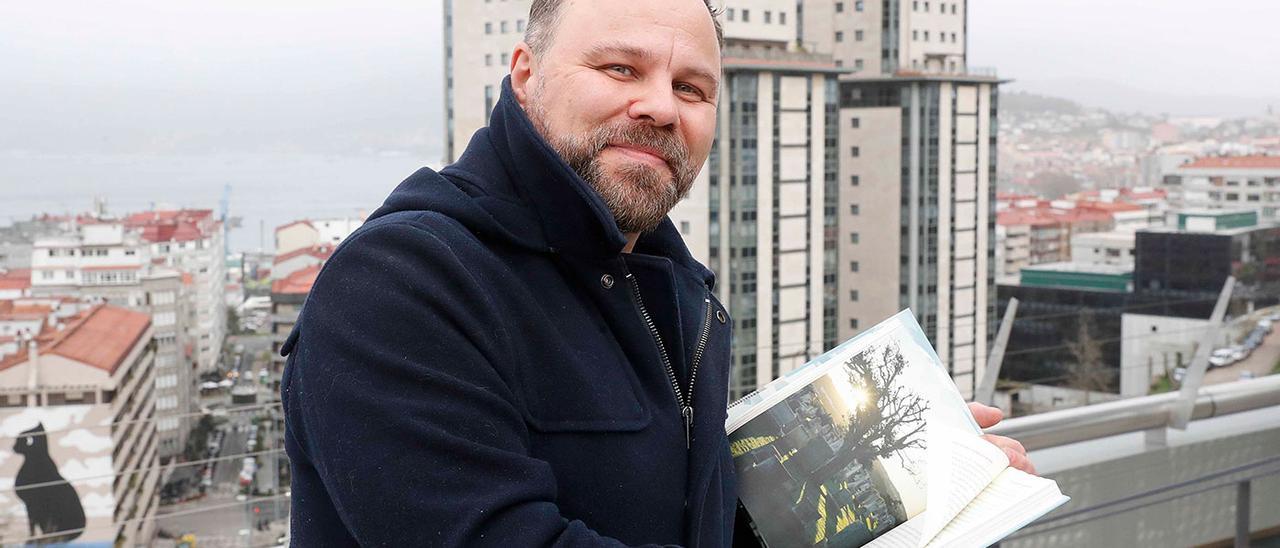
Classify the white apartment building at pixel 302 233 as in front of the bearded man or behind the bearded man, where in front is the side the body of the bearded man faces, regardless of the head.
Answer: behind

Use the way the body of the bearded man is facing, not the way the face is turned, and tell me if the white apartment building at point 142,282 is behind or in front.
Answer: behind

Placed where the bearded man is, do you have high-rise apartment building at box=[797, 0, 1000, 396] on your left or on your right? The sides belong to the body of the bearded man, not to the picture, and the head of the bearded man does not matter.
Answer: on your left

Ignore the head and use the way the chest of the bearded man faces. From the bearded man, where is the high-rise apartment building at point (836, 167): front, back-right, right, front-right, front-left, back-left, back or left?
back-left

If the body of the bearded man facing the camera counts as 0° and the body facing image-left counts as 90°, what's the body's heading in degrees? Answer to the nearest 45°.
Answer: approximately 315°

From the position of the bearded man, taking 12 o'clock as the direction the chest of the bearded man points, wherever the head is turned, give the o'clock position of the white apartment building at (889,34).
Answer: The white apartment building is roughly at 8 o'clock from the bearded man.
